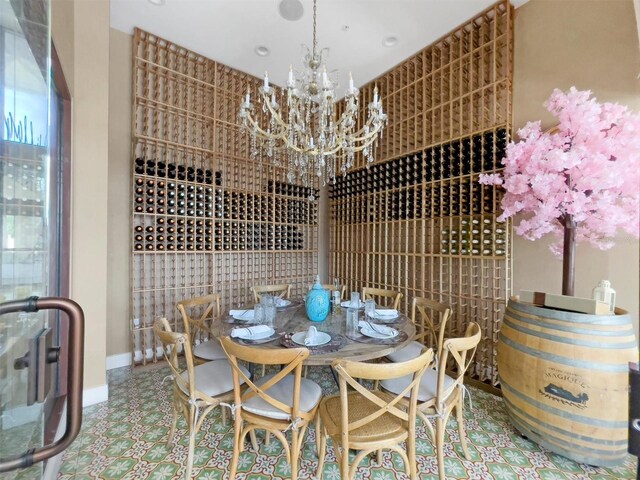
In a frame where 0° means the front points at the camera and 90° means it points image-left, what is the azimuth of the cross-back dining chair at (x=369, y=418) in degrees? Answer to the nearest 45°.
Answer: approximately 135°

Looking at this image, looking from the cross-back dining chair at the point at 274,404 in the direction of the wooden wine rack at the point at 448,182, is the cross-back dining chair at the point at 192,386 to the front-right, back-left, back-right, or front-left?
back-left

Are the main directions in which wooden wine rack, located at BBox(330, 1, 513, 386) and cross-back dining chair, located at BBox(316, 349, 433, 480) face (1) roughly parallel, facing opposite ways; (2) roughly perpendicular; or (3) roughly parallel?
roughly perpendicular

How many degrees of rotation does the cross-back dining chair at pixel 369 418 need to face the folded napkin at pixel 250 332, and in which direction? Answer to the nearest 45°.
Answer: approximately 45° to its left

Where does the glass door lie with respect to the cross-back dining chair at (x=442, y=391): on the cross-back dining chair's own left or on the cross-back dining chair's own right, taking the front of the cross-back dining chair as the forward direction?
on the cross-back dining chair's own left

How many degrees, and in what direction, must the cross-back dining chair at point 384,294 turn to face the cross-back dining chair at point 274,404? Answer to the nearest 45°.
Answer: approximately 45° to its left

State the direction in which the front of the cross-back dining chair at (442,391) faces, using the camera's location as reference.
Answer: facing away from the viewer and to the left of the viewer

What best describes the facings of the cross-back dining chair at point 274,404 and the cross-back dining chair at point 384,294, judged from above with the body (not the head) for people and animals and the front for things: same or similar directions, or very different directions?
very different directions
